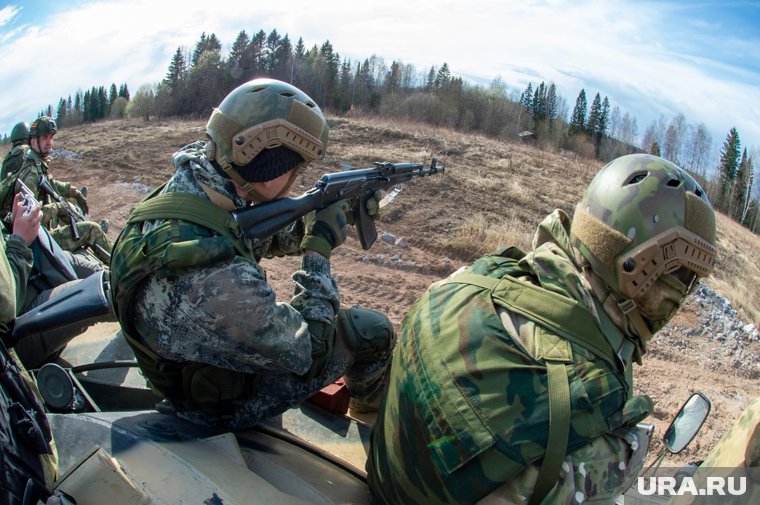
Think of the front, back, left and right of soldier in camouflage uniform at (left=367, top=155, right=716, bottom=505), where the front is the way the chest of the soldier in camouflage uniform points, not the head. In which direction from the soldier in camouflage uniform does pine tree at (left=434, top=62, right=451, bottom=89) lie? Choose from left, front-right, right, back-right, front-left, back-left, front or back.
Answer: front-left

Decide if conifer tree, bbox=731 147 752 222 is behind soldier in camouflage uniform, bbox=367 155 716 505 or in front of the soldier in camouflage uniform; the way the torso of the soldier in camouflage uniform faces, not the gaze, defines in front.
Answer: in front

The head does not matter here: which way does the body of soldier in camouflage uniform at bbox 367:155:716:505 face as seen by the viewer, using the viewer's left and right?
facing away from the viewer and to the right of the viewer

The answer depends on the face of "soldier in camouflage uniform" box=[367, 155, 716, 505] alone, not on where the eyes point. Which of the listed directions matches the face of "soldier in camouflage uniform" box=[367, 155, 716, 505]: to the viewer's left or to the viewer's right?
to the viewer's right

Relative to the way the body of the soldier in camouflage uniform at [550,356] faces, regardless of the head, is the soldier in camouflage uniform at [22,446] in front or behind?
behind

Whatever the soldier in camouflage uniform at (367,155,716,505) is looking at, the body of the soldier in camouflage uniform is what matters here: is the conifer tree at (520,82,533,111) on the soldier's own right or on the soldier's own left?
on the soldier's own left

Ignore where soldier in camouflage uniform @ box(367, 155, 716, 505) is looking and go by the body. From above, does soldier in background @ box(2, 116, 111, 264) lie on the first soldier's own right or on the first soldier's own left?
on the first soldier's own left

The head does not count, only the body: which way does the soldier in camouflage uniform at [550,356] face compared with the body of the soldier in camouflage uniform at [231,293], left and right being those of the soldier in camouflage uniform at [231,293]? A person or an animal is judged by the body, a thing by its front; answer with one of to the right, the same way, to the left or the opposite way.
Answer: the same way

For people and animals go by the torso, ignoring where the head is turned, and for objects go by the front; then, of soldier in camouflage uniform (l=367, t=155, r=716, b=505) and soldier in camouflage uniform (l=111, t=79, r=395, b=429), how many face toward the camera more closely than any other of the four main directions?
0

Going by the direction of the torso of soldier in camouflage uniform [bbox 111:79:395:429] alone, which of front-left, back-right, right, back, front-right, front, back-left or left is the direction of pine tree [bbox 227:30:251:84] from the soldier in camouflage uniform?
left

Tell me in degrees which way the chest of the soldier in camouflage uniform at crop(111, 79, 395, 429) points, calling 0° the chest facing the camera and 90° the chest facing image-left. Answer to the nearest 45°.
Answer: approximately 270°

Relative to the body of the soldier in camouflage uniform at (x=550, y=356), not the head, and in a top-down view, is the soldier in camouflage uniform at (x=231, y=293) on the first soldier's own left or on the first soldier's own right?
on the first soldier's own left
